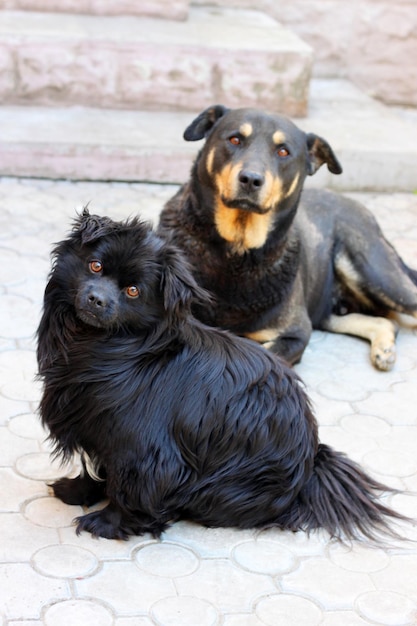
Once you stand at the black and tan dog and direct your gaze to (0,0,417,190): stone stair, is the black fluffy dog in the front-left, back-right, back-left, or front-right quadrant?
back-left

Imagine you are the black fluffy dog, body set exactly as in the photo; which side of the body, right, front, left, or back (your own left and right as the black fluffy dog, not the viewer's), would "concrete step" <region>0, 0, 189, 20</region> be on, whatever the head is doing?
right

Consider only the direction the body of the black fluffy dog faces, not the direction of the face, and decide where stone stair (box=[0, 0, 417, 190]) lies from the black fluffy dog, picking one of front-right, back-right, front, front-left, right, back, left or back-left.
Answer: right

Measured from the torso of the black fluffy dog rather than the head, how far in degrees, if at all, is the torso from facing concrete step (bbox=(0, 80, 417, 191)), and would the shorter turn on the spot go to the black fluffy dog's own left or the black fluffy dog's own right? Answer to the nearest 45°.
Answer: approximately 90° to the black fluffy dog's own right

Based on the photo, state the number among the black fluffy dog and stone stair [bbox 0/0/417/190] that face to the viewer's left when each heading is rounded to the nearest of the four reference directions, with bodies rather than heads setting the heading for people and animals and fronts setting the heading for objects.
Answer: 1

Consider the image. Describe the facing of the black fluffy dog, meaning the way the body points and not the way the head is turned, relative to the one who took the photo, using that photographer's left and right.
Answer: facing to the left of the viewer

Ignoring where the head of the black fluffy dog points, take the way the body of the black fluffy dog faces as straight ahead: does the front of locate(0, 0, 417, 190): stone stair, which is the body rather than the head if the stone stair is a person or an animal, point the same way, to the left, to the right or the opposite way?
to the left

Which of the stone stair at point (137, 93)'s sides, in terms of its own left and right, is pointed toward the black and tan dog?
front

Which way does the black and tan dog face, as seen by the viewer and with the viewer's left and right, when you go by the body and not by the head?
facing the viewer and to the left of the viewer

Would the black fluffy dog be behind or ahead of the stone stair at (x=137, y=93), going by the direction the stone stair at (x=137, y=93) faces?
ahead

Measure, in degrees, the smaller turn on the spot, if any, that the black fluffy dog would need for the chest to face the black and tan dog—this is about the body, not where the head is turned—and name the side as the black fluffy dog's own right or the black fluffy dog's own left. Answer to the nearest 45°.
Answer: approximately 90° to the black fluffy dog's own right

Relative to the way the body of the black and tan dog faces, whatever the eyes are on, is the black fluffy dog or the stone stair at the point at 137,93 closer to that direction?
the black fluffy dog

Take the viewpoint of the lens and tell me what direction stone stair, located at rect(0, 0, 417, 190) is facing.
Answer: facing the viewer

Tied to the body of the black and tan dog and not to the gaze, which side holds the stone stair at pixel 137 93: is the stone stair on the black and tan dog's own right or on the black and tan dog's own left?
on the black and tan dog's own right

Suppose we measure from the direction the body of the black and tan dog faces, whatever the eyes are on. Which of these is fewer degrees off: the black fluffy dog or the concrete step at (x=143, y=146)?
the black fluffy dog

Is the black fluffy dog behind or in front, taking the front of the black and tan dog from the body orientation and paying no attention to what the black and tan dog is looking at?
in front
